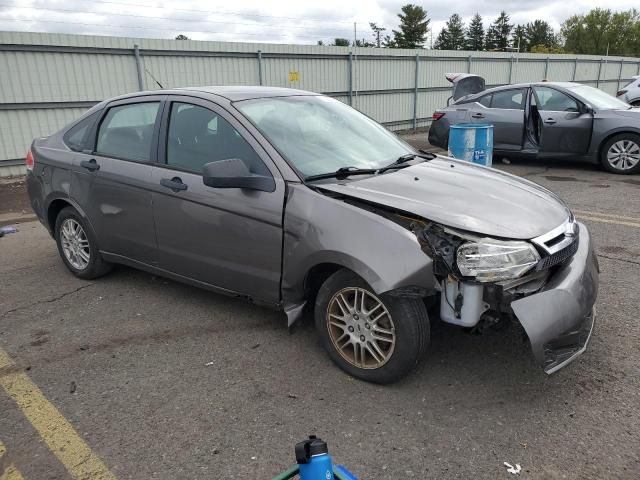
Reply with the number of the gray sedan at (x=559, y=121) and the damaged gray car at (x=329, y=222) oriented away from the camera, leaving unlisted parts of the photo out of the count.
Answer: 0

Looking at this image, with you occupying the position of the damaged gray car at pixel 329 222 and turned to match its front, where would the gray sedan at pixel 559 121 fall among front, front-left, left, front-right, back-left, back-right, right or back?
left

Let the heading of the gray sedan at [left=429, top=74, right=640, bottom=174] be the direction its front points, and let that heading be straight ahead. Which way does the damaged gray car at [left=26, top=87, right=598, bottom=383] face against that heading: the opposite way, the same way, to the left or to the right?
the same way

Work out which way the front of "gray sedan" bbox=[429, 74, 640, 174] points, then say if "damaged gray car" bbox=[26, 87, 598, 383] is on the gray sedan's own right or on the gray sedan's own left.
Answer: on the gray sedan's own right

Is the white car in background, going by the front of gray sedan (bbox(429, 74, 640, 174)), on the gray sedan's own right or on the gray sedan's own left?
on the gray sedan's own left

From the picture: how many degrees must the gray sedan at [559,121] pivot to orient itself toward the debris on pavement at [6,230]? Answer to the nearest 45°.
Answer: approximately 135° to its right

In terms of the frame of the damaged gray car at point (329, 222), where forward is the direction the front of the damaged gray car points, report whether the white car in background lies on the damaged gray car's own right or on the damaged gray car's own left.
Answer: on the damaged gray car's own left

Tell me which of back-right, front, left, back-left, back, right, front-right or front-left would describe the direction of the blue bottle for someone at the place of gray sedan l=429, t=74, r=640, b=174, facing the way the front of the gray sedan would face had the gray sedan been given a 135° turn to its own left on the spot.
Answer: back-left

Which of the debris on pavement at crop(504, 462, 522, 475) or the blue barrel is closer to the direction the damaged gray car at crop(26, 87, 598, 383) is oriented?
the debris on pavement

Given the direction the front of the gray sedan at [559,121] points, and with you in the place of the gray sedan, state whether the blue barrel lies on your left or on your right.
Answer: on your right

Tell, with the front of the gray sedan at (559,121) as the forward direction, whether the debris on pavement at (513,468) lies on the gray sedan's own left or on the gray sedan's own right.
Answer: on the gray sedan's own right

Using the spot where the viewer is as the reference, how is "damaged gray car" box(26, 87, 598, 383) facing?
facing the viewer and to the right of the viewer

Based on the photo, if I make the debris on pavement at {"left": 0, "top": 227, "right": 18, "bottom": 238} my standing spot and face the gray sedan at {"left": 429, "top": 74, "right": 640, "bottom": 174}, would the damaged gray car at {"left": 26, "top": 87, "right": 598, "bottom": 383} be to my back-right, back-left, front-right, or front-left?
front-right

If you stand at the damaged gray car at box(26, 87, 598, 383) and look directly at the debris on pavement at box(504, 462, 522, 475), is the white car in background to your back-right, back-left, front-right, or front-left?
back-left

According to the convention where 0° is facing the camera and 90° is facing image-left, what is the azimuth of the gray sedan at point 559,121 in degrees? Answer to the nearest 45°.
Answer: approximately 270°

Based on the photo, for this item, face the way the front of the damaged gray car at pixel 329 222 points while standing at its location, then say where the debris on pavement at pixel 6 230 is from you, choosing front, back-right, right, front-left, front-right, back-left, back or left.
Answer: back

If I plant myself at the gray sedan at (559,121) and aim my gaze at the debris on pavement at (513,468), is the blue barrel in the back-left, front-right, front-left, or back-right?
front-right
